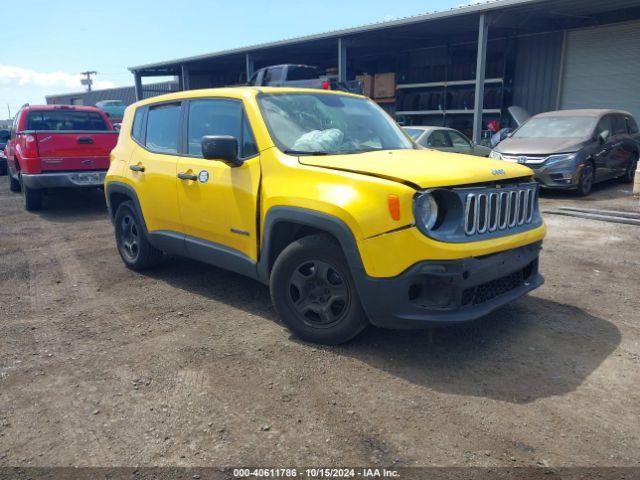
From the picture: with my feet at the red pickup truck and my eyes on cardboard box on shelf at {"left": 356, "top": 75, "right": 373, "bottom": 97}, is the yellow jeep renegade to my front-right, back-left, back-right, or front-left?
back-right

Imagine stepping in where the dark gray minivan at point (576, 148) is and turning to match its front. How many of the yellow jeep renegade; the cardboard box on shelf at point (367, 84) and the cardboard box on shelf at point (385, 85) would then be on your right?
2

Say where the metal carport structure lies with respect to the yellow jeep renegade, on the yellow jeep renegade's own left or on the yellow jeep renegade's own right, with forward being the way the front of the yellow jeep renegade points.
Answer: on the yellow jeep renegade's own left

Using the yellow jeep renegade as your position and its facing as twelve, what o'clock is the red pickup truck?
The red pickup truck is roughly at 6 o'clock from the yellow jeep renegade.

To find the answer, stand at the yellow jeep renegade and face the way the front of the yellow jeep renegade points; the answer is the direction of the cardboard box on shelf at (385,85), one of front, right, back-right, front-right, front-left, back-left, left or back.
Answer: back-left

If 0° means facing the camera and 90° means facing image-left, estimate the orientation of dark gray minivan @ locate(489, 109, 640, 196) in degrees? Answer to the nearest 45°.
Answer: approximately 45°

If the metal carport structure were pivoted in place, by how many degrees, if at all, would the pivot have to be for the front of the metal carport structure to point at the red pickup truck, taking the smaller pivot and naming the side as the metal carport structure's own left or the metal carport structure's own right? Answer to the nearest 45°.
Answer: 0° — it already faces it

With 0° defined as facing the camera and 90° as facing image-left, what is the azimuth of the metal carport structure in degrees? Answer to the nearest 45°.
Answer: approximately 45°

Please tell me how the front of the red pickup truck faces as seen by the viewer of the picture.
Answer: facing away from the viewer

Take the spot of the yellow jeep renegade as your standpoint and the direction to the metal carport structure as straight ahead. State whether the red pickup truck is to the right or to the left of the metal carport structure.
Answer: left

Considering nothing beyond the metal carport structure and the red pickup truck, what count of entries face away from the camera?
1

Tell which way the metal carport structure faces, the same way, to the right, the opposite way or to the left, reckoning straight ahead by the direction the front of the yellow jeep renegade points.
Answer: to the right

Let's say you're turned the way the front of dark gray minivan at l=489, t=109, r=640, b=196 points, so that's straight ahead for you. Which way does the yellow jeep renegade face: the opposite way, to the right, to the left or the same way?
to the left

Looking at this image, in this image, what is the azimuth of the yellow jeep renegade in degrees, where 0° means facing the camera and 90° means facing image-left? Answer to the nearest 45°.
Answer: approximately 315°

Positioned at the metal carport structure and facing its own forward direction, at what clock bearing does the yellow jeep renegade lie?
The yellow jeep renegade is roughly at 11 o'clock from the metal carport structure.

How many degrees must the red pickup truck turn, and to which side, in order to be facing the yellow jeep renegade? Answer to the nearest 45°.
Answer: approximately 180°
